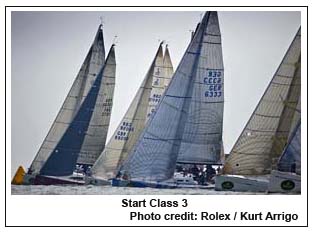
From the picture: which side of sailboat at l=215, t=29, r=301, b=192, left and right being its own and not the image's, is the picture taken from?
left

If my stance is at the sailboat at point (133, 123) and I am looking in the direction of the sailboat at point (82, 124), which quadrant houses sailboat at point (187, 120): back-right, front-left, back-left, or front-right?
back-left
